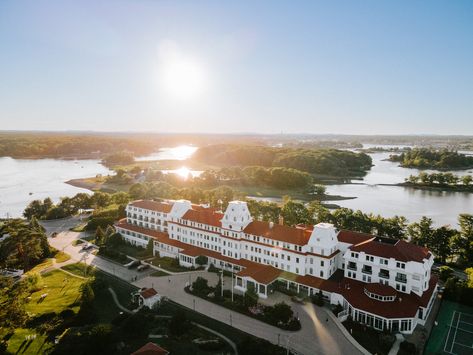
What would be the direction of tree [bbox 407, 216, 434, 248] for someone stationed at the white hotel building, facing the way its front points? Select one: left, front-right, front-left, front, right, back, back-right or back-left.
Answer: back

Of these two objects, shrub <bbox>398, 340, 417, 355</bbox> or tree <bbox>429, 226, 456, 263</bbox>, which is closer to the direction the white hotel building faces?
the shrub

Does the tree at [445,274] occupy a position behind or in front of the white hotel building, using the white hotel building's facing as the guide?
behind

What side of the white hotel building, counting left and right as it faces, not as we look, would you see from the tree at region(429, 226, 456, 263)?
back

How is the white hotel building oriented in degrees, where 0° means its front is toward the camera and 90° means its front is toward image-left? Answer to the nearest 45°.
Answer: approximately 45°
